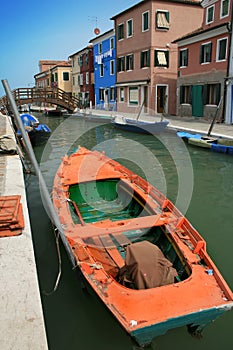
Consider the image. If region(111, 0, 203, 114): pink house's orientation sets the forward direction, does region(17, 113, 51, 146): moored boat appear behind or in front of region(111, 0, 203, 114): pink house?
in front

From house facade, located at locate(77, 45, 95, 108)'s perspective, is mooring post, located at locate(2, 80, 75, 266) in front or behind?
in front

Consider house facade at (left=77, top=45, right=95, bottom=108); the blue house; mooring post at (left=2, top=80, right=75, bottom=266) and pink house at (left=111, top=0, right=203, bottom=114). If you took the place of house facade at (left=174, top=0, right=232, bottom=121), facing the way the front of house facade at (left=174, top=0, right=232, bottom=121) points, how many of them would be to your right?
3

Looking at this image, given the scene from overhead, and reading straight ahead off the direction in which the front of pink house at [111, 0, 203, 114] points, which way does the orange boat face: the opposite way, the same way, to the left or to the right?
to the right

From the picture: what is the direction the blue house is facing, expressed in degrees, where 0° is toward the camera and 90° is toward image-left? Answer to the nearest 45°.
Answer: approximately 45°

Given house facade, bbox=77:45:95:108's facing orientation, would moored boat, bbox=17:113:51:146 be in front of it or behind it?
in front

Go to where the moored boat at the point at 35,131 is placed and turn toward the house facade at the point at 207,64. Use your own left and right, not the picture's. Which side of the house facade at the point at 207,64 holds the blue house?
left

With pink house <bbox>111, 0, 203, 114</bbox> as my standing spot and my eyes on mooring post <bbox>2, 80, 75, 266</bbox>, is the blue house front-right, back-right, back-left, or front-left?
back-right
